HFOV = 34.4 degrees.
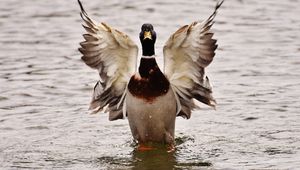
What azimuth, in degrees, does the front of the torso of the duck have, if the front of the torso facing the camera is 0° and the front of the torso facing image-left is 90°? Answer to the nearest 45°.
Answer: approximately 0°
